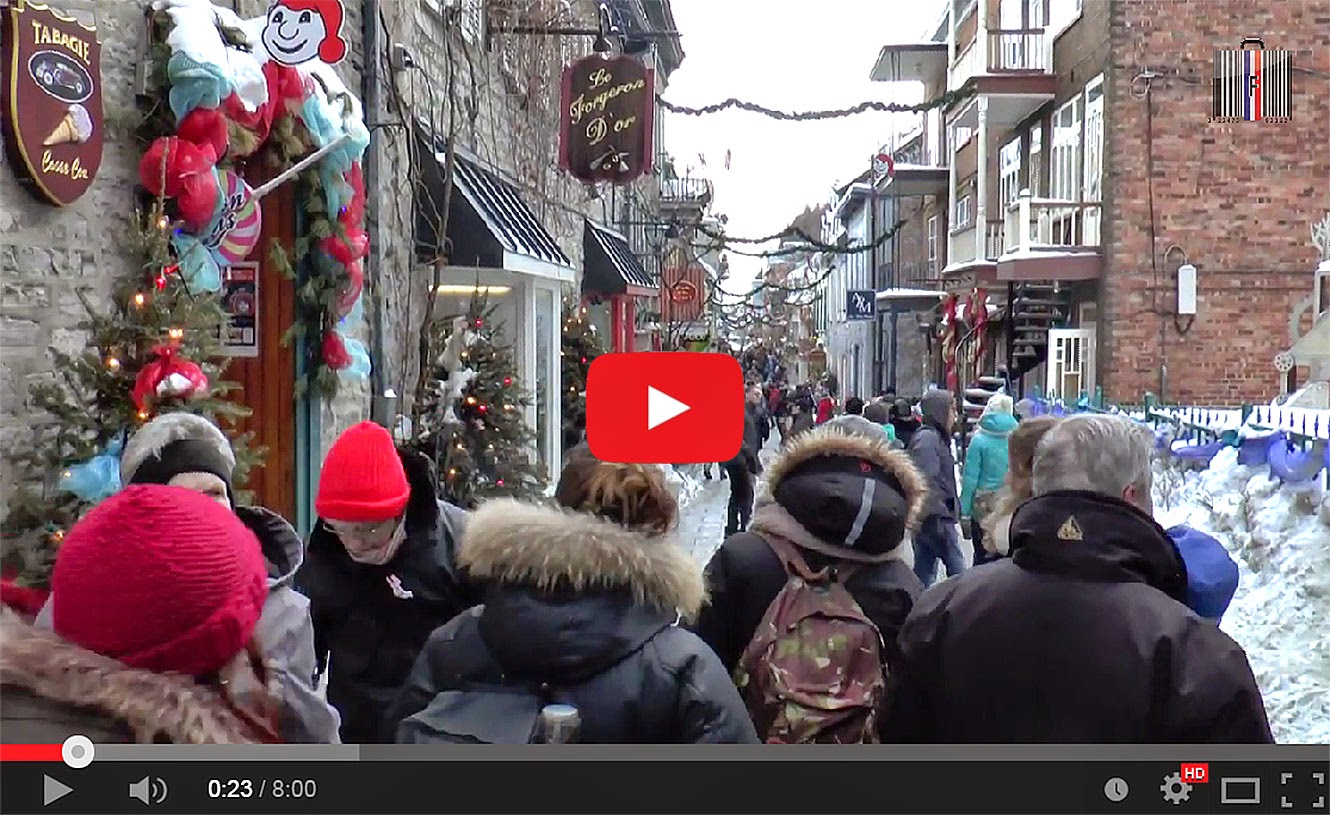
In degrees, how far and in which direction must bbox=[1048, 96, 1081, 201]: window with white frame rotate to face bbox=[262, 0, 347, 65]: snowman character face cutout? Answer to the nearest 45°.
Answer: approximately 45° to its left

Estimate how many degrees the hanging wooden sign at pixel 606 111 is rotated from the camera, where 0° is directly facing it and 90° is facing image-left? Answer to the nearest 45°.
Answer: approximately 0°

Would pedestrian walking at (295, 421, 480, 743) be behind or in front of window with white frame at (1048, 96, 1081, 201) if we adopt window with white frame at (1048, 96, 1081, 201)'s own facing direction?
in front

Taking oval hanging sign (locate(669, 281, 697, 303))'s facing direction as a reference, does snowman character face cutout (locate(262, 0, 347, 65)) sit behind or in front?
in front

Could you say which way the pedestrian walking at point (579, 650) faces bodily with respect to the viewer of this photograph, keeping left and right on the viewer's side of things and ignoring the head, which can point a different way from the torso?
facing away from the viewer

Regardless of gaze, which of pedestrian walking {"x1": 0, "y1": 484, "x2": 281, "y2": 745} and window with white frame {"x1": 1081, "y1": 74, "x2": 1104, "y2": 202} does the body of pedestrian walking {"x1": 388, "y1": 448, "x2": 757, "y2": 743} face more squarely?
the window with white frame

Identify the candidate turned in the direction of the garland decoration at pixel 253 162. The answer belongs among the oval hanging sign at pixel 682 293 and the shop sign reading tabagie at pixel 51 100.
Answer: the oval hanging sign

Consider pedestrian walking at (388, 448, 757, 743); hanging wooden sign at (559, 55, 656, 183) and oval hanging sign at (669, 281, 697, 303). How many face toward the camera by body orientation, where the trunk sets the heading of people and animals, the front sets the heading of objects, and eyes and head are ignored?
2

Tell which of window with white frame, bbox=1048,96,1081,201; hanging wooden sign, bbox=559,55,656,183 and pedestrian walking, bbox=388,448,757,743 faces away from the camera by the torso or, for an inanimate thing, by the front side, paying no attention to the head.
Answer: the pedestrian walking

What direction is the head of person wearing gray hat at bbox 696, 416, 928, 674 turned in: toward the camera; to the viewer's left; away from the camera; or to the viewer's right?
away from the camera

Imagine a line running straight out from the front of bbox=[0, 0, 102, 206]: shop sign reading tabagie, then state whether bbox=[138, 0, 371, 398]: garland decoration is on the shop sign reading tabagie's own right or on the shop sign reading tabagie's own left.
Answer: on the shop sign reading tabagie's own left

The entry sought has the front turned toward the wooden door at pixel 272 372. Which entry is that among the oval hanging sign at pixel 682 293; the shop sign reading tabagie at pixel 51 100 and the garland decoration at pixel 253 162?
the oval hanging sign
